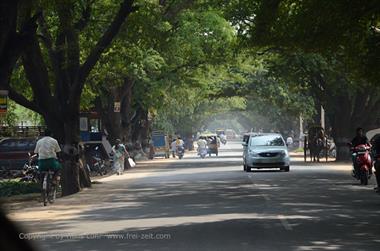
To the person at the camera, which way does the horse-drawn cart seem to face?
facing the viewer

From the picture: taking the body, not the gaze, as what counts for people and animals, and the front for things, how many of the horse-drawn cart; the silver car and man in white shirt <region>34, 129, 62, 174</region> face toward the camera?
2

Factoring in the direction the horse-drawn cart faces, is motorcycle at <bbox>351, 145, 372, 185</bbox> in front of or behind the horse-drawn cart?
in front

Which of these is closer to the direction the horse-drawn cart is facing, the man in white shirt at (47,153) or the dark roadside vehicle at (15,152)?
the man in white shirt

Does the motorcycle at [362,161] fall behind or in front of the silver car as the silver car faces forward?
in front

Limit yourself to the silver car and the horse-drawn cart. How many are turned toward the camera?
2

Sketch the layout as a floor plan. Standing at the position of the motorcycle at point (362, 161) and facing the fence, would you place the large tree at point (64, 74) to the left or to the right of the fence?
left

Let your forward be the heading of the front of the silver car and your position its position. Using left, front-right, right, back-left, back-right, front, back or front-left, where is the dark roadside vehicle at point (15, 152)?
right

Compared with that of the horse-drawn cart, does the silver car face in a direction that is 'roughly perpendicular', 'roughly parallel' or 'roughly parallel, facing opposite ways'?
roughly parallel

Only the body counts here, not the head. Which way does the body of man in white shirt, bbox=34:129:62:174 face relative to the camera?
away from the camera

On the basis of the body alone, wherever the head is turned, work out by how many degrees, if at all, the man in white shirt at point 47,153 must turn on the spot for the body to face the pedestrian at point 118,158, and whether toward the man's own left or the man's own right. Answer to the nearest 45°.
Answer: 0° — they already face them

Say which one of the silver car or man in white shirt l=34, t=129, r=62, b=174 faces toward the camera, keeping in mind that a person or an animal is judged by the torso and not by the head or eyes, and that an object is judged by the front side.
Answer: the silver car

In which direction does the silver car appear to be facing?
toward the camera

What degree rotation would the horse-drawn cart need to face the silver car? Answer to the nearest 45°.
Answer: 0° — it already faces it

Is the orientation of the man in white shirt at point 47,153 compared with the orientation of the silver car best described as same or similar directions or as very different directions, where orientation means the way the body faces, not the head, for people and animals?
very different directions
